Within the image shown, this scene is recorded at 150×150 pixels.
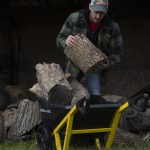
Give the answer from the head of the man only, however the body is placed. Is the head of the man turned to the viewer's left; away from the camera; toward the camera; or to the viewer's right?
toward the camera

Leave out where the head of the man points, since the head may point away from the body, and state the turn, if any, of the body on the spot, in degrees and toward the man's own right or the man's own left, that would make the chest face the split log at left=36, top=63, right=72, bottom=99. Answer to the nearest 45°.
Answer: approximately 90° to the man's own right

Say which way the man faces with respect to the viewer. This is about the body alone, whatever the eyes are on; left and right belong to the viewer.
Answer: facing the viewer
